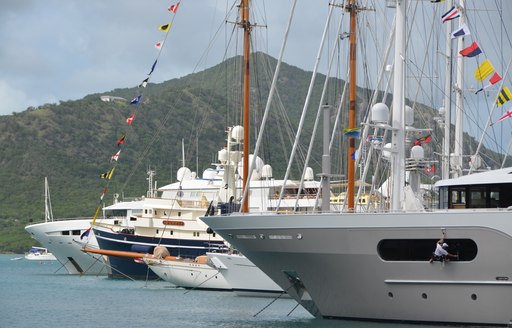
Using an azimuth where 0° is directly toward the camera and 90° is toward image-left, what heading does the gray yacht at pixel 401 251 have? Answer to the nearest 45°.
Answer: approximately 90°
